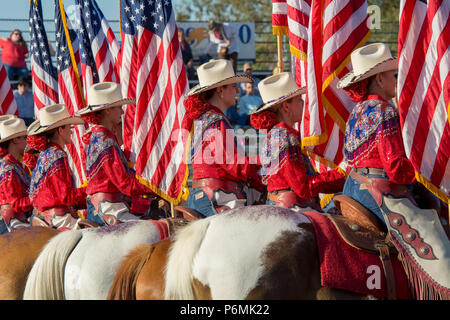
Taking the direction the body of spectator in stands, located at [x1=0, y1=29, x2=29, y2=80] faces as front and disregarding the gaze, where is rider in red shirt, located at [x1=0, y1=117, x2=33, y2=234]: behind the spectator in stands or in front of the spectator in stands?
in front

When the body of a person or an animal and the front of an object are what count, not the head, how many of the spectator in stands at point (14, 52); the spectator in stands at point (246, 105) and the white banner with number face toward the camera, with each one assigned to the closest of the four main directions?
3

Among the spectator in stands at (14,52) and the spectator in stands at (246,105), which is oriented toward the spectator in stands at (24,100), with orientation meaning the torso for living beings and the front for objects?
the spectator in stands at (14,52)

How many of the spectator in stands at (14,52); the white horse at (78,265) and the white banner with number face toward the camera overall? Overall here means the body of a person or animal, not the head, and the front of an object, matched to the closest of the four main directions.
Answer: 2

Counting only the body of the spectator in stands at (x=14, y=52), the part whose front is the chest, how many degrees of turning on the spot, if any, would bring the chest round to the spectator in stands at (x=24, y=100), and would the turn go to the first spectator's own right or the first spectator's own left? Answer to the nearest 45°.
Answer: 0° — they already face them

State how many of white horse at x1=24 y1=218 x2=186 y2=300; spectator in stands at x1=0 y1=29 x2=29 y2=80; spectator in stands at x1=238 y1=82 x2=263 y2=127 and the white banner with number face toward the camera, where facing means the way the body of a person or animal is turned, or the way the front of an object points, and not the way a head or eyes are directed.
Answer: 3

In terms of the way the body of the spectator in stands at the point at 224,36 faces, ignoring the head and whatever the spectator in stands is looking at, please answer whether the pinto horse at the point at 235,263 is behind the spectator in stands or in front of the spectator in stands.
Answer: in front
